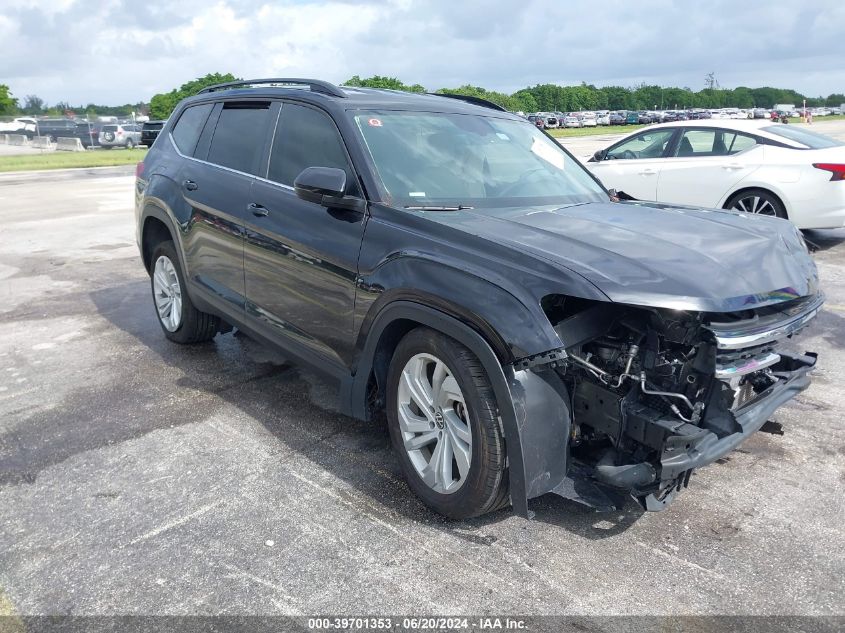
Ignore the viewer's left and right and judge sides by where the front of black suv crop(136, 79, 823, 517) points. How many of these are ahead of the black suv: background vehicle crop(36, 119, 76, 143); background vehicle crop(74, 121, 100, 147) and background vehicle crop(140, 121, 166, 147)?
0

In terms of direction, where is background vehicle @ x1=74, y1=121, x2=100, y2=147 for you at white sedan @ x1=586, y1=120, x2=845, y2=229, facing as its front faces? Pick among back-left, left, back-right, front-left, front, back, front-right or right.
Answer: front

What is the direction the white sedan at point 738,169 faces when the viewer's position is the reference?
facing away from the viewer and to the left of the viewer

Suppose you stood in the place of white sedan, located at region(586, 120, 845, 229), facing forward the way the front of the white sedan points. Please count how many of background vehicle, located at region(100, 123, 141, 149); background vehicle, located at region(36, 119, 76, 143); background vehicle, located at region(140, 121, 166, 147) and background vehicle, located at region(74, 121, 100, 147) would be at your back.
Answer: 0

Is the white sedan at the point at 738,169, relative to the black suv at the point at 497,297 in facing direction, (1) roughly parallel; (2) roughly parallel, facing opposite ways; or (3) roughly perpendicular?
roughly parallel, facing opposite ways

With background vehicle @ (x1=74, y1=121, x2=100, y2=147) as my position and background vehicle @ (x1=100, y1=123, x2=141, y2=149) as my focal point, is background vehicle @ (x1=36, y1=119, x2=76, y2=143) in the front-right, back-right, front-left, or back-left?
back-left

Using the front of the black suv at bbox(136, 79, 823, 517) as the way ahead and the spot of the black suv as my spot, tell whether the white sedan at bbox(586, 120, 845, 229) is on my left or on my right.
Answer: on my left

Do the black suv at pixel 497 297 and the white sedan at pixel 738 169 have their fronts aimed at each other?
no

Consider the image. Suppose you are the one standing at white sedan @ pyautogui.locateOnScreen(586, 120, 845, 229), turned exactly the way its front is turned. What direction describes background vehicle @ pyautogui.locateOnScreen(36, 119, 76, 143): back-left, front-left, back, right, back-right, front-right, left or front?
front

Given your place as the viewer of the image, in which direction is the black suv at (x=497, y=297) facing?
facing the viewer and to the right of the viewer

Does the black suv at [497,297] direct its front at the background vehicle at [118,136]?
no

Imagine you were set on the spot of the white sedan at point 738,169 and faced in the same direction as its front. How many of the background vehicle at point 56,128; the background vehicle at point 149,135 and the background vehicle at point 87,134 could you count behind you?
0

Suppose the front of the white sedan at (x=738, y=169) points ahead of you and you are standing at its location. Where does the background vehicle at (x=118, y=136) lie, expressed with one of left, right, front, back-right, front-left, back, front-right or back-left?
front

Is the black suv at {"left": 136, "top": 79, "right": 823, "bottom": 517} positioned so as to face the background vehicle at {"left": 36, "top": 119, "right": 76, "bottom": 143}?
no
